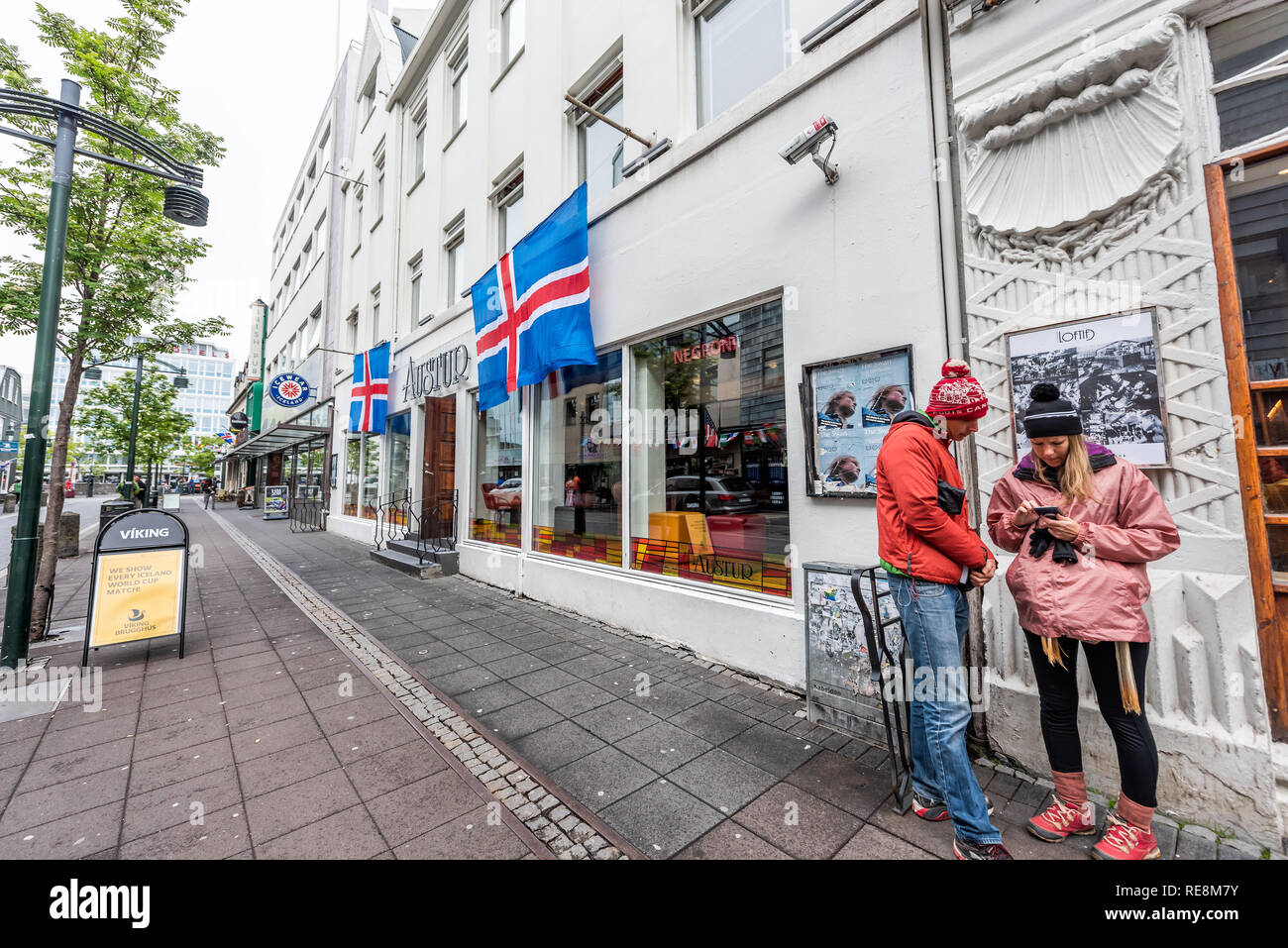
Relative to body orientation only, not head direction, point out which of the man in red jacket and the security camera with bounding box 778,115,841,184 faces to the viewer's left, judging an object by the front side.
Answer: the security camera

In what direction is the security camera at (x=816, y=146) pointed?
to the viewer's left

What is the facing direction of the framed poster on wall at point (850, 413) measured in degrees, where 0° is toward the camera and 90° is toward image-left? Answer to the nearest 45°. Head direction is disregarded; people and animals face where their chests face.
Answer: approximately 45°

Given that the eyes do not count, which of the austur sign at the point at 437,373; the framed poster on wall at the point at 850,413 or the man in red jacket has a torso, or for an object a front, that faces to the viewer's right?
the man in red jacket

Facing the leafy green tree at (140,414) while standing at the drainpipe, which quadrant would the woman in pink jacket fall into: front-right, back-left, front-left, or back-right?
back-left

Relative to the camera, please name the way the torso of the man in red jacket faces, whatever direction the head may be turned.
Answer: to the viewer's right

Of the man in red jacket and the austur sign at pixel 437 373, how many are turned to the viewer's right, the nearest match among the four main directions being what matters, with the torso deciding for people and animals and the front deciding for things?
1

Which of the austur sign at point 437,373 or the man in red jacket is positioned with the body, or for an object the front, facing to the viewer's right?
the man in red jacket
